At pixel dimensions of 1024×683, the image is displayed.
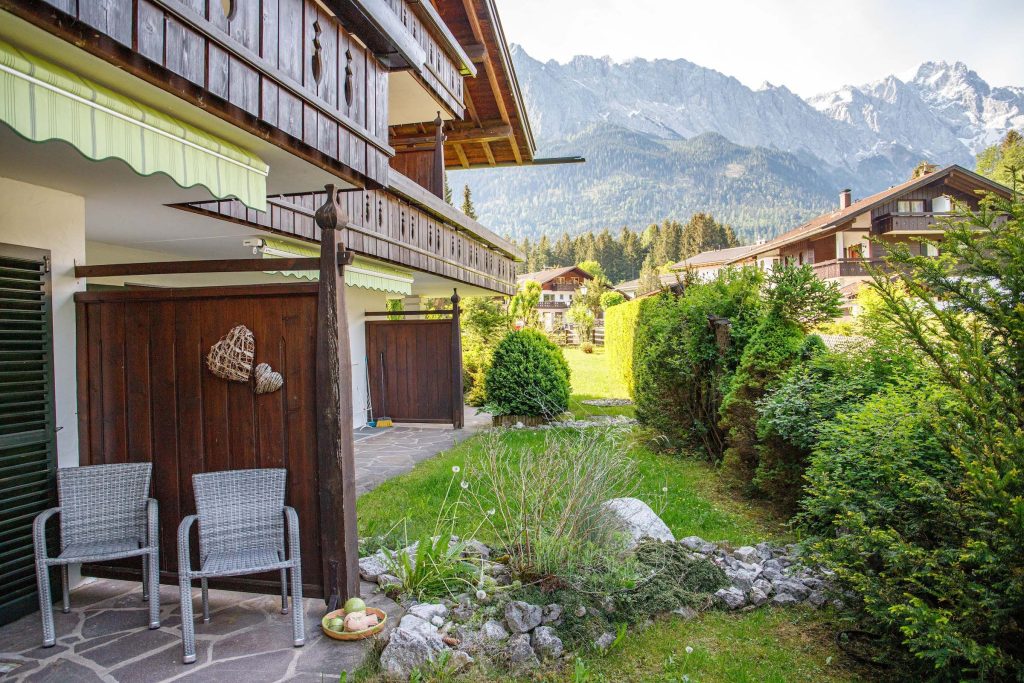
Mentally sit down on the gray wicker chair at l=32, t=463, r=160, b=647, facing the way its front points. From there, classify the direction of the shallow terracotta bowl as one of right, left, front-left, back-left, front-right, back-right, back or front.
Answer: front-left

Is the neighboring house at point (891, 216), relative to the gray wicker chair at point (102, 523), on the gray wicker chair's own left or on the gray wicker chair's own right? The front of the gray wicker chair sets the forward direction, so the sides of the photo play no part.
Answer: on the gray wicker chair's own left

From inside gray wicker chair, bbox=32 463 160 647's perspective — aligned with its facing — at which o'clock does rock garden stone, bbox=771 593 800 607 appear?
The rock garden stone is roughly at 10 o'clock from the gray wicker chair.

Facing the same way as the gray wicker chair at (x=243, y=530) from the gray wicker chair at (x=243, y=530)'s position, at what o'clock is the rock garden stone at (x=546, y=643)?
The rock garden stone is roughly at 10 o'clock from the gray wicker chair.

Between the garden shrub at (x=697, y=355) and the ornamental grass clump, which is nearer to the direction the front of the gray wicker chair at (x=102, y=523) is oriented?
the ornamental grass clump

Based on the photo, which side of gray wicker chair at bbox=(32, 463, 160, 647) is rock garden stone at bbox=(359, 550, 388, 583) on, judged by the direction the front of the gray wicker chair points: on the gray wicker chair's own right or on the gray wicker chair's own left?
on the gray wicker chair's own left

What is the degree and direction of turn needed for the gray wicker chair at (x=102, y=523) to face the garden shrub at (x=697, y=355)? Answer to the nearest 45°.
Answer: approximately 90° to its left

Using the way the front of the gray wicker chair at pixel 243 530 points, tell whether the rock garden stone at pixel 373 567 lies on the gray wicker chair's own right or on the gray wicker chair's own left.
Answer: on the gray wicker chair's own left

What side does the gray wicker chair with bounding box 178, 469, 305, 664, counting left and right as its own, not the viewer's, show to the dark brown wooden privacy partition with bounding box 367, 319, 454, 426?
back

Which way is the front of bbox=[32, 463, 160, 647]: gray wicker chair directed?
toward the camera

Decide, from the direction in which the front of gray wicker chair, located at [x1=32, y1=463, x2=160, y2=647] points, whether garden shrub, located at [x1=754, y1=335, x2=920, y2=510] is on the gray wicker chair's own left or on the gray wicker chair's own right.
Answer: on the gray wicker chair's own left

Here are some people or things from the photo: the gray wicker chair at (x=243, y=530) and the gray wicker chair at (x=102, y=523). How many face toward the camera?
2
